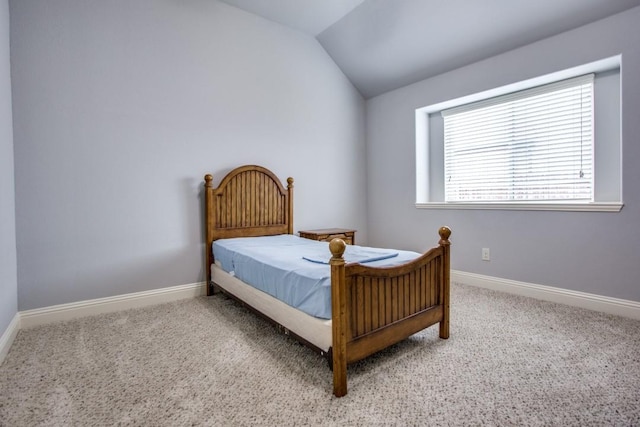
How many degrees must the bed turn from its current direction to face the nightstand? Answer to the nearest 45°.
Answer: approximately 135° to its left

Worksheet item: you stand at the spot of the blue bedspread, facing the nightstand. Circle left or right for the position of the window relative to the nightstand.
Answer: right

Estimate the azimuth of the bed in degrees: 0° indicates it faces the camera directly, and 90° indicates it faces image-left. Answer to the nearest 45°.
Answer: approximately 315°

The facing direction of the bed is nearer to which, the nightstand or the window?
the window

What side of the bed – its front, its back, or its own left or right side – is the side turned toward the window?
left
